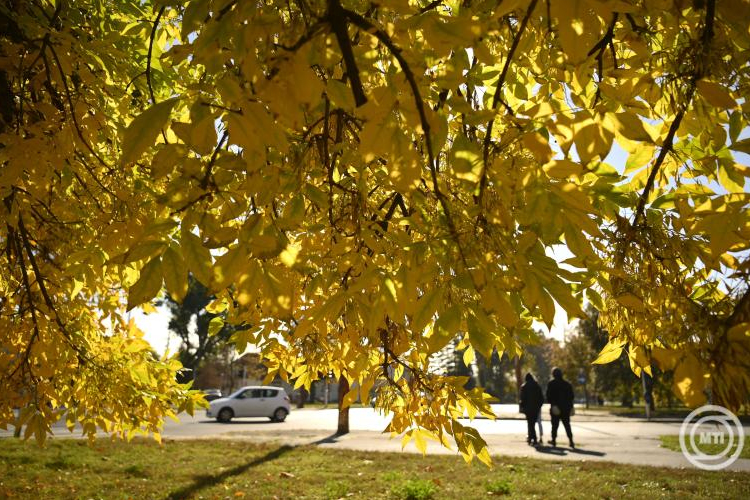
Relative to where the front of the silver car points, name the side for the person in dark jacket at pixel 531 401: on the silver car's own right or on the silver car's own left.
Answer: on the silver car's own left

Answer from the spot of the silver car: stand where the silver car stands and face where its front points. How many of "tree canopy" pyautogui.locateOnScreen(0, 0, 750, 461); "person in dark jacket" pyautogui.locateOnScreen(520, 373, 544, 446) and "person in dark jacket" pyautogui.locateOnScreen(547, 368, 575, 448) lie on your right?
0

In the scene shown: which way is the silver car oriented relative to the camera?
to the viewer's left

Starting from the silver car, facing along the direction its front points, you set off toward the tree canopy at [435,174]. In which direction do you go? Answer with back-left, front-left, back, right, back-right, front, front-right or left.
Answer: left

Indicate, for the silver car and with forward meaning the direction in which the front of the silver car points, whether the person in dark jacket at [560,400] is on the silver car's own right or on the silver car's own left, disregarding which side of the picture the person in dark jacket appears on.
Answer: on the silver car's own left
